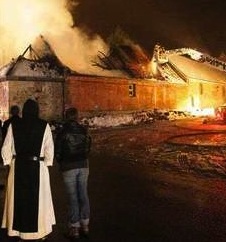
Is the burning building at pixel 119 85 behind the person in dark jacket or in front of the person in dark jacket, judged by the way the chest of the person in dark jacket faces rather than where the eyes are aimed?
in front

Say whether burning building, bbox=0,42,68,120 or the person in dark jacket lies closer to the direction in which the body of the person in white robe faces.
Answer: the burning building

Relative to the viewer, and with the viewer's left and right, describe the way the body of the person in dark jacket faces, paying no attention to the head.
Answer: facing away from the viewer

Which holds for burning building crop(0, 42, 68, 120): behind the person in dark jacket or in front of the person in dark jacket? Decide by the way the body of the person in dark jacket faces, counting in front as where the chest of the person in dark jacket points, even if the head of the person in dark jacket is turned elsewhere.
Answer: in front

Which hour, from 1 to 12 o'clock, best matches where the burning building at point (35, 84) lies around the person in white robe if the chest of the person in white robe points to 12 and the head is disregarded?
The burning building is roughly at 12 o'clock from the person in white robe.

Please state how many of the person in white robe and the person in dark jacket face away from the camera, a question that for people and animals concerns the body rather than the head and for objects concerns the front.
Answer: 2

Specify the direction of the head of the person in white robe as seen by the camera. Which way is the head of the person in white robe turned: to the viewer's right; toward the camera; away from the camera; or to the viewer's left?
away from the camera

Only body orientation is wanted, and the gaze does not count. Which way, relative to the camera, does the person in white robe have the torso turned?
away from the camera

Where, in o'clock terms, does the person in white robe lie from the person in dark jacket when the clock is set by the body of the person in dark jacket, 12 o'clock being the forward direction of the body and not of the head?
The person in white robe is roughly at 8 o'clock from the person in dark jacket.

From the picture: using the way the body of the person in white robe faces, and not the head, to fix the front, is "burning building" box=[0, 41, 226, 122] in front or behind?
in front
